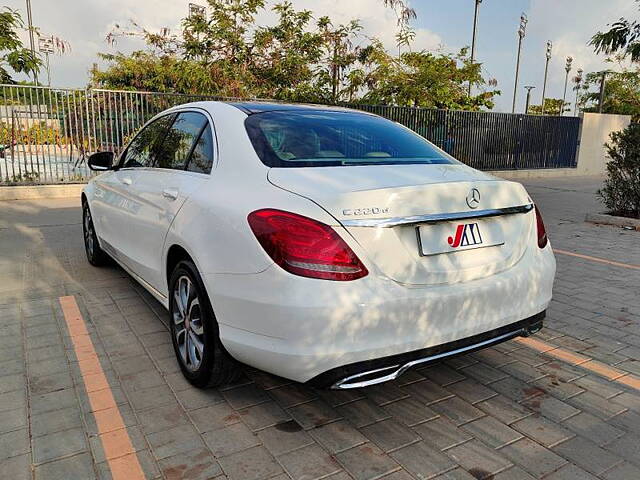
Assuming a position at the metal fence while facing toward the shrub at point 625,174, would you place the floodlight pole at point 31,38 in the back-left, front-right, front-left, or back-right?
back-left

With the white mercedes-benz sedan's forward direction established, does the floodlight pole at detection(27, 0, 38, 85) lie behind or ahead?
ahead

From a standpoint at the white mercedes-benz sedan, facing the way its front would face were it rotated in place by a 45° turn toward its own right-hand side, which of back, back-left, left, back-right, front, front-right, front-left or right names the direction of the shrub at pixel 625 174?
front-right

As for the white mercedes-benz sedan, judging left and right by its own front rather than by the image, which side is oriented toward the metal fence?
front

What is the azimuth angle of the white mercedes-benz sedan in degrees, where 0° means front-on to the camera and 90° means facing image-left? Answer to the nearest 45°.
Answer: approximately 135°
